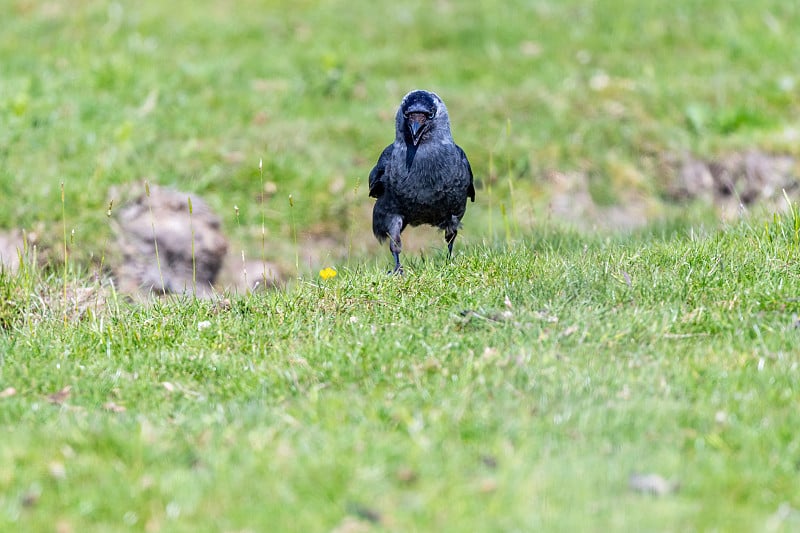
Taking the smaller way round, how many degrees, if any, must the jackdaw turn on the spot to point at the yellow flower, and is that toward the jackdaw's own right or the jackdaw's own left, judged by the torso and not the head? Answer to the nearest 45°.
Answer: approximately 45° to the jackdaw's own right

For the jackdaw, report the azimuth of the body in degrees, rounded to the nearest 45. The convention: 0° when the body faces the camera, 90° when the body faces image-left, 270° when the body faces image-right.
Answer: approximately 0°
